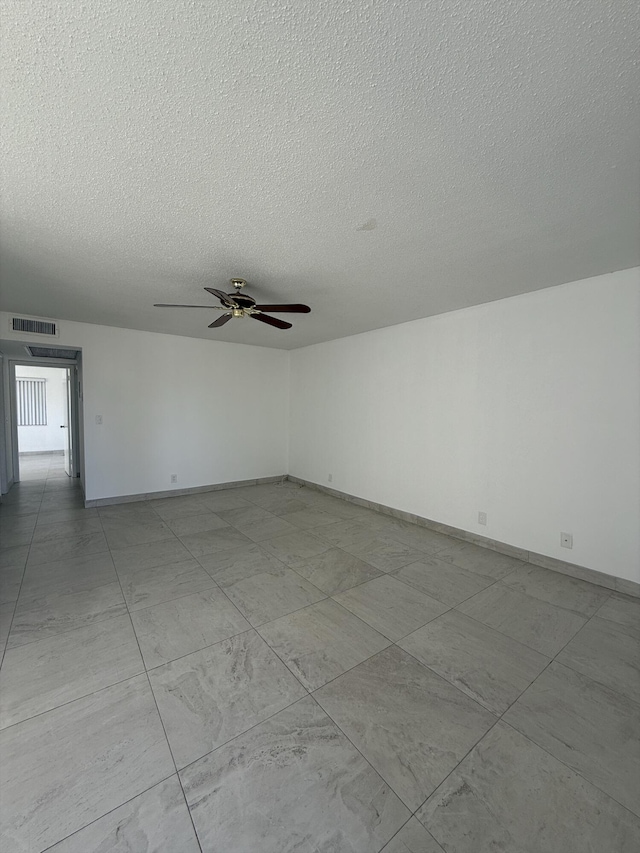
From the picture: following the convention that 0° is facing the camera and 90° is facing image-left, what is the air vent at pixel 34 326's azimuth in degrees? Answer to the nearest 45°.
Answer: approximately 0°

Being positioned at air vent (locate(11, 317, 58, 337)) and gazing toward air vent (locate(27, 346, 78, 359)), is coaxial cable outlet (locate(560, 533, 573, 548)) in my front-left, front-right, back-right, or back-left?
back-right

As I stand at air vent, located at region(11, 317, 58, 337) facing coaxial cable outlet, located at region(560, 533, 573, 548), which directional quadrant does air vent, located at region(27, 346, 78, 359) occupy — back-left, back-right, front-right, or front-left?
back-left

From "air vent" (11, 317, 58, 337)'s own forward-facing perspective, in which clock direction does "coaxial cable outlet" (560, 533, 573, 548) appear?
The coaxial cable outlet is roughly at 11 o'clock from the air vent.

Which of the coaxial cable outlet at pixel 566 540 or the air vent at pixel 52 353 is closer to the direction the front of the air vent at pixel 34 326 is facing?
the coaxial cable outlet

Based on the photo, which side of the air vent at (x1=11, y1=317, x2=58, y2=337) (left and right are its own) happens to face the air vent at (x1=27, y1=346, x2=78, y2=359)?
back
